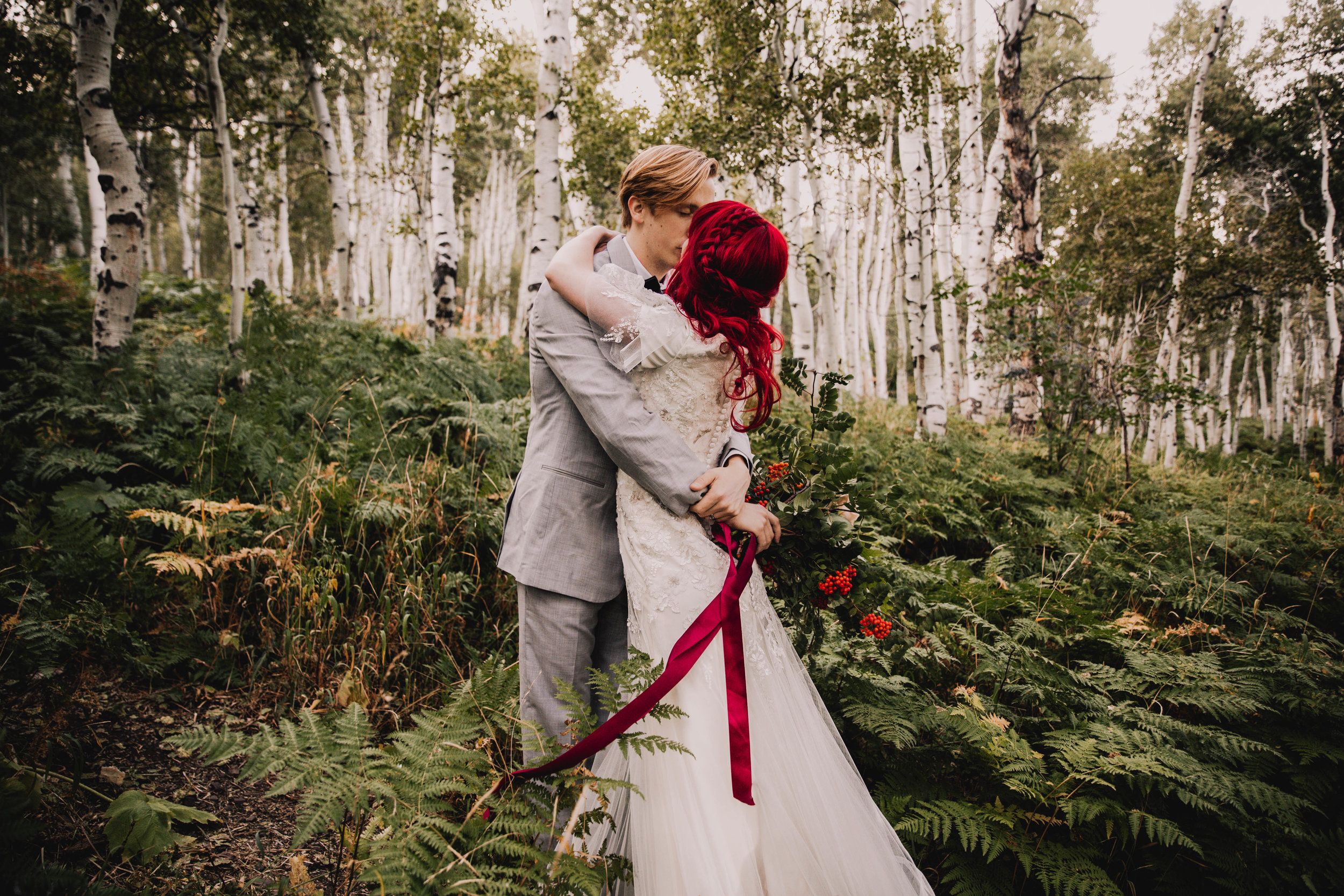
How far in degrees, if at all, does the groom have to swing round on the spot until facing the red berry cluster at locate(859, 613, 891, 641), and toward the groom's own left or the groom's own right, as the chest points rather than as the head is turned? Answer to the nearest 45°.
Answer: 0° — they already face it

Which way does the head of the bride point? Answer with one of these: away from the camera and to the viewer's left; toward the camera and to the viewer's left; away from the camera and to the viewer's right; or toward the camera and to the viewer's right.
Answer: away from the camera and to the viewer's left

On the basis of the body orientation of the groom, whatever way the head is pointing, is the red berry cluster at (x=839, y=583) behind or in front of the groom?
in front

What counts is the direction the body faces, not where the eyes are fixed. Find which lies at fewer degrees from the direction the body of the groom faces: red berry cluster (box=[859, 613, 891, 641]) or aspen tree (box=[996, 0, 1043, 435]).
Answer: the red berry cluster

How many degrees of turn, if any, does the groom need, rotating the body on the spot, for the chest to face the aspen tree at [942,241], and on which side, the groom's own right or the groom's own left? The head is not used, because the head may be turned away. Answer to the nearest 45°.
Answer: approximately 45° to the groom's own left

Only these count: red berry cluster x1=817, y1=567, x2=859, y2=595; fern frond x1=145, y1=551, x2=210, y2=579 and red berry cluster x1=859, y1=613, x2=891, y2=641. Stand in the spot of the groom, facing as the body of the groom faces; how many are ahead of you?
2

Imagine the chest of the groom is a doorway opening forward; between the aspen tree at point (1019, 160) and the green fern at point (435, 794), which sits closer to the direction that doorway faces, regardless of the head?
the aspen tree

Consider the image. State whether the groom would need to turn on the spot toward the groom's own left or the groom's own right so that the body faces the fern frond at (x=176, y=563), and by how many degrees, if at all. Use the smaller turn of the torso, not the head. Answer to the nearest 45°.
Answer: approximately 135° to the groom's own left

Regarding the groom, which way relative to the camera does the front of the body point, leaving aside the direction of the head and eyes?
to the viewer's right
